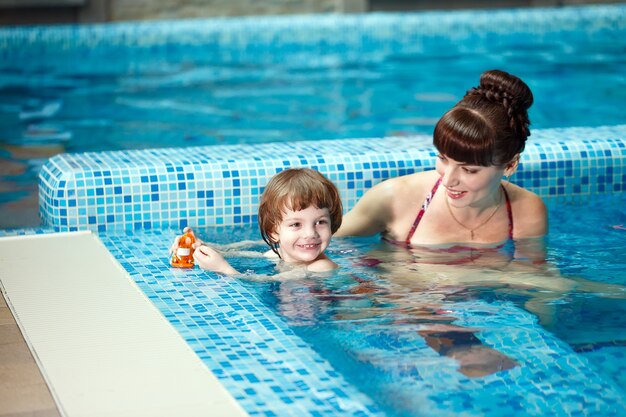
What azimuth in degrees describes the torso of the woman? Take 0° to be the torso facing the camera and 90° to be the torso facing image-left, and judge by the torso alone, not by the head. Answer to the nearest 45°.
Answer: approximately 0°

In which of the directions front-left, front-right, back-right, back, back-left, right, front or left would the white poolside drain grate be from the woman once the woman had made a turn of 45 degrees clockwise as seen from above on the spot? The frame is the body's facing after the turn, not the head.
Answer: front
